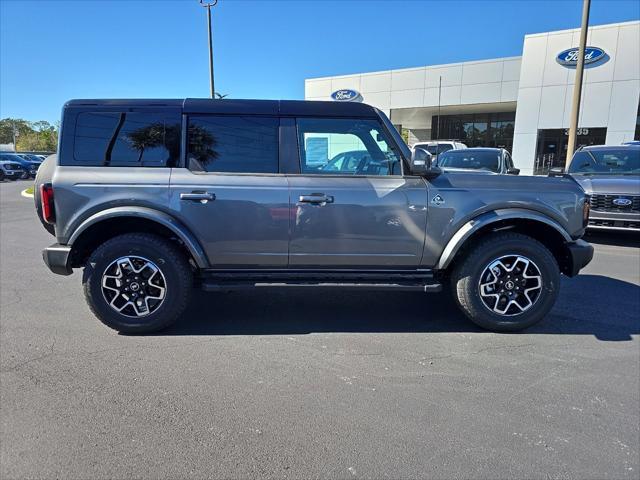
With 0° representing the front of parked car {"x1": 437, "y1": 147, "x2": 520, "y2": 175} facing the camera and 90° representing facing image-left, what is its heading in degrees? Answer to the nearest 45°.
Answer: approximately 45°

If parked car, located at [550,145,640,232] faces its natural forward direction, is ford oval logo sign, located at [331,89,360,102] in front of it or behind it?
behind

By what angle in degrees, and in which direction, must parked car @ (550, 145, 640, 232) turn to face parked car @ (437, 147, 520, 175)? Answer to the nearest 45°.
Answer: approximately 135° to its right

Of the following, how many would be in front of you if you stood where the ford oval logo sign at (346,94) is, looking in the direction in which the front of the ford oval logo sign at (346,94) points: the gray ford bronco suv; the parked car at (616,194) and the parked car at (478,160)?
3

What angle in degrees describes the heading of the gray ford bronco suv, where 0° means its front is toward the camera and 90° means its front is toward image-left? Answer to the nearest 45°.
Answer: approximately 270°

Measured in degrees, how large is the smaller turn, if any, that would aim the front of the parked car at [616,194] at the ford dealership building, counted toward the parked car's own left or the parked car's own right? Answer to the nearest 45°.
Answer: approximately 180°

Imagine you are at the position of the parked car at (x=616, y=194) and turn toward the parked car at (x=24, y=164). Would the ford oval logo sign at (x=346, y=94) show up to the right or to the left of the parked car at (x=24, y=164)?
right

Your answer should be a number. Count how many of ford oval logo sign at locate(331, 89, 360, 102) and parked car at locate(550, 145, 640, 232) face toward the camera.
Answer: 2
